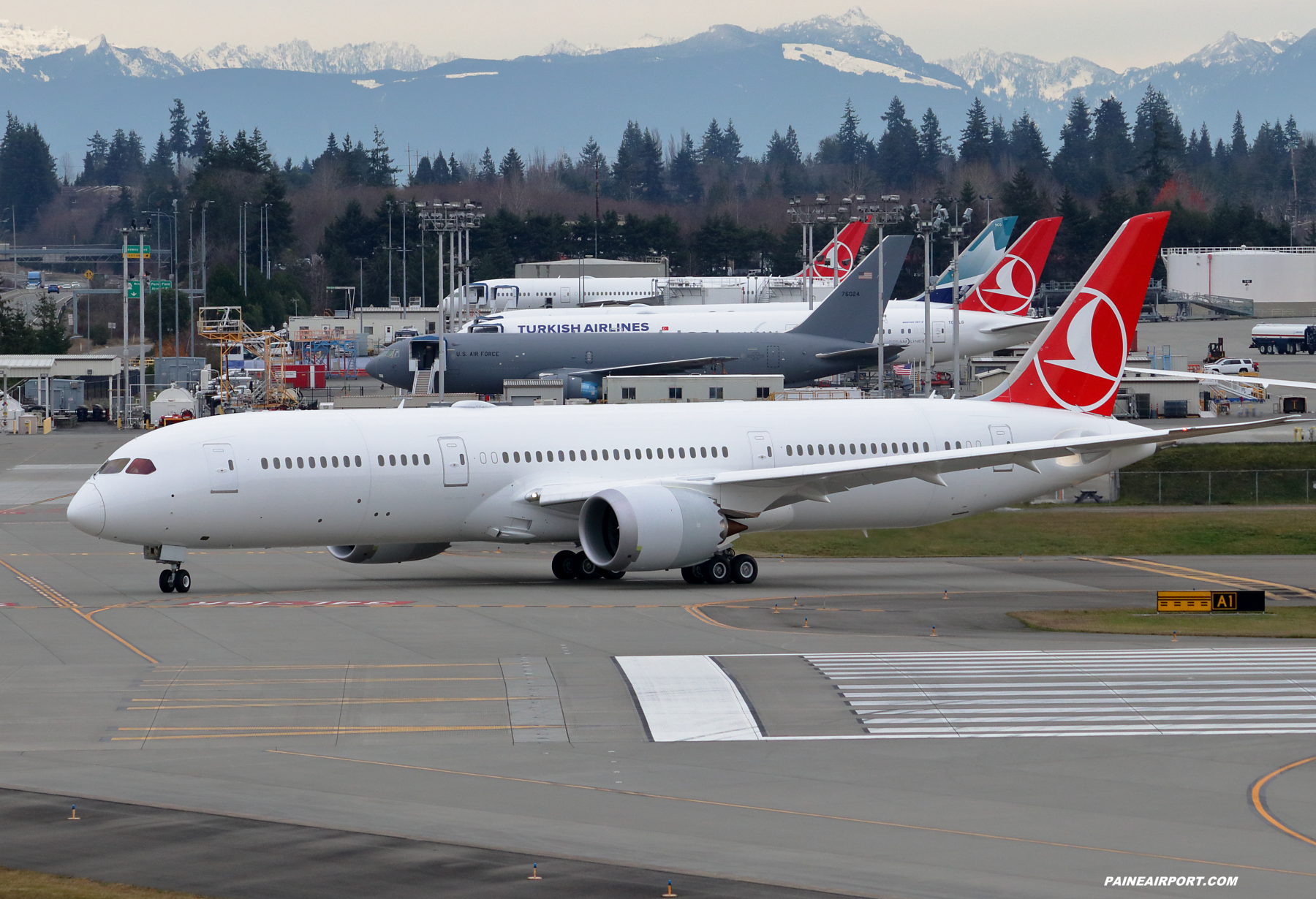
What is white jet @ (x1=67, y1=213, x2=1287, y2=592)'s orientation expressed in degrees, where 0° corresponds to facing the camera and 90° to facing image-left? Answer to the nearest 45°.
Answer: approximately 45°
